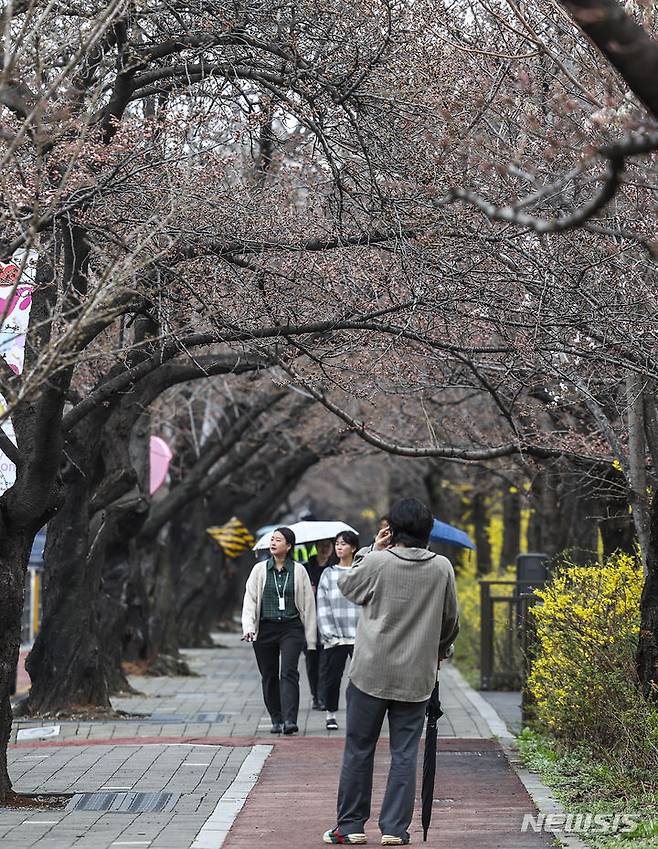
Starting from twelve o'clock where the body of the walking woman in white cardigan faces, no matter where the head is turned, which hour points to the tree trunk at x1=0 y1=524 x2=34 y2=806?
The tree trunk is roughly at 1 o'clock from the walking woman in white cardigan.

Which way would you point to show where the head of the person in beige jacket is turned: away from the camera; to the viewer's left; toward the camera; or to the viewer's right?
away from the camera

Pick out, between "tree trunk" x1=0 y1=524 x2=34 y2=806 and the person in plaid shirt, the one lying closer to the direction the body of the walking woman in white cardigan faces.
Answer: the tree trunk

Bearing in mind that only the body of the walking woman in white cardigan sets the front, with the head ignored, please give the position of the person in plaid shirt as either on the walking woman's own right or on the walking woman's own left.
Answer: on the walking woman's own left

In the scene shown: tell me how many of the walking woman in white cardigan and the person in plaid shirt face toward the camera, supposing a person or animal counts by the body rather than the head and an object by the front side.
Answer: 2

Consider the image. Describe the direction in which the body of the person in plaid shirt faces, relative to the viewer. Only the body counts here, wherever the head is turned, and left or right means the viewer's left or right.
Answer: facing the viewer

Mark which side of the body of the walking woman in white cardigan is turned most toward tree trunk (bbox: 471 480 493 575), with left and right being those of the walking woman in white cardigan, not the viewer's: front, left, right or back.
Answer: back

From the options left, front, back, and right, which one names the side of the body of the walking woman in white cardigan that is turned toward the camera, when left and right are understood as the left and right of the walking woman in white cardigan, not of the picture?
front
